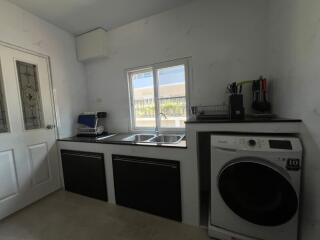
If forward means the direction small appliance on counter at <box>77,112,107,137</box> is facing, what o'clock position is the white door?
The white door is roughly at 1 o'clock from the small appliance on counter.

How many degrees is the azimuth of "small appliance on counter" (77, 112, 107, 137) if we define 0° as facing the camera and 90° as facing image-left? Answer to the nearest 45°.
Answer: approximately 45°

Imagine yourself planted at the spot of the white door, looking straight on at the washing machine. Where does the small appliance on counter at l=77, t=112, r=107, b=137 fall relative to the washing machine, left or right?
left

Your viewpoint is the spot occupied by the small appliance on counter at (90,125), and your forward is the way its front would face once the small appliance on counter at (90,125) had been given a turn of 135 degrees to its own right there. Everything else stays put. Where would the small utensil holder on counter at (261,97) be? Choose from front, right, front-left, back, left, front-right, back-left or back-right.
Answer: back-right

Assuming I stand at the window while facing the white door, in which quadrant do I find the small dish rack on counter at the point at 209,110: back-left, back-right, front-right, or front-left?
back-left

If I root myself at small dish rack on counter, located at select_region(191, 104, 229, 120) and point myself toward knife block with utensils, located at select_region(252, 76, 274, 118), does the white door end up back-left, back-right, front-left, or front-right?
back-right

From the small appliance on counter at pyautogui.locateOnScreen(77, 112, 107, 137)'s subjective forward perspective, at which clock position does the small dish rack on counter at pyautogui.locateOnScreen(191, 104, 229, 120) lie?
the small dish rack on counter at pyautogui.locateOnScreen(191, 104, 229, 120) is roughly at 9 o'clock from the small appliance on counter at pyautogui.locateOnScreen(77, 112, 107, 137).

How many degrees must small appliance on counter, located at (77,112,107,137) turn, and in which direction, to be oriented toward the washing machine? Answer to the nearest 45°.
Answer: approximately 90° to its left

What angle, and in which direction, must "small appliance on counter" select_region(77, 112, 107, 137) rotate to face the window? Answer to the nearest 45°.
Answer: approximately 90° to its left
